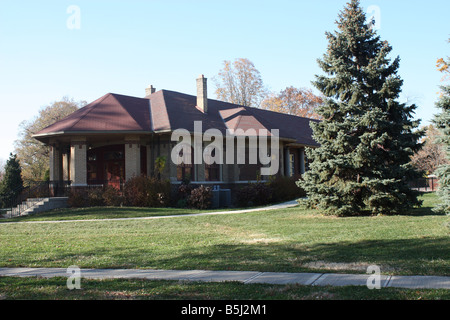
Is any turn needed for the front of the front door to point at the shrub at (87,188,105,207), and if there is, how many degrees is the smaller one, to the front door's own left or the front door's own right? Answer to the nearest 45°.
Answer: approximately 45° to the front door's own left

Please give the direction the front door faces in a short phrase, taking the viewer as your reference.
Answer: facing the viewer and to the left of the viewer

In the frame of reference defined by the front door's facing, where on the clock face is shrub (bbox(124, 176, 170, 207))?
The shrub is roughly at 10 o'clock from the front door.

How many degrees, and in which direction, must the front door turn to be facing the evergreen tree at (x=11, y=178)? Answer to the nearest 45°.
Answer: approximately 90° to its right

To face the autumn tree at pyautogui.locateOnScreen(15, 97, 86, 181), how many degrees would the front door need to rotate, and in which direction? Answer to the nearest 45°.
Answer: approximately 135° to its right

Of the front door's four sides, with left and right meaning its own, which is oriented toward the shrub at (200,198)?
left

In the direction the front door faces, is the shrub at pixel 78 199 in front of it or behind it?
in front

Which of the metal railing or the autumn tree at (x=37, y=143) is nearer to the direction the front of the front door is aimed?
the metal railing

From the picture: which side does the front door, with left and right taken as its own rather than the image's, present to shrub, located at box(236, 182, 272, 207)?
left

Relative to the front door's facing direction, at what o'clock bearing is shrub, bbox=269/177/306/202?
The shrub is roughly at 8 o'clock from the front door.

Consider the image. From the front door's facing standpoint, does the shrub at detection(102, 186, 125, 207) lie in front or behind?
in front

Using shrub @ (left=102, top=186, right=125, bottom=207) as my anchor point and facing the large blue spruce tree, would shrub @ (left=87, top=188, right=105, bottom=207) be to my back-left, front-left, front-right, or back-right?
back-right

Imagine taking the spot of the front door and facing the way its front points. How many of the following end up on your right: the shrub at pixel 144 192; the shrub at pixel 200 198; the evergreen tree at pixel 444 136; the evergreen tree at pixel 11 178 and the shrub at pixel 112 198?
1

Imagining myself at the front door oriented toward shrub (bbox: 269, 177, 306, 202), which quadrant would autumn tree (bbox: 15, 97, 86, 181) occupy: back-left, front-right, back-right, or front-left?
back-left
